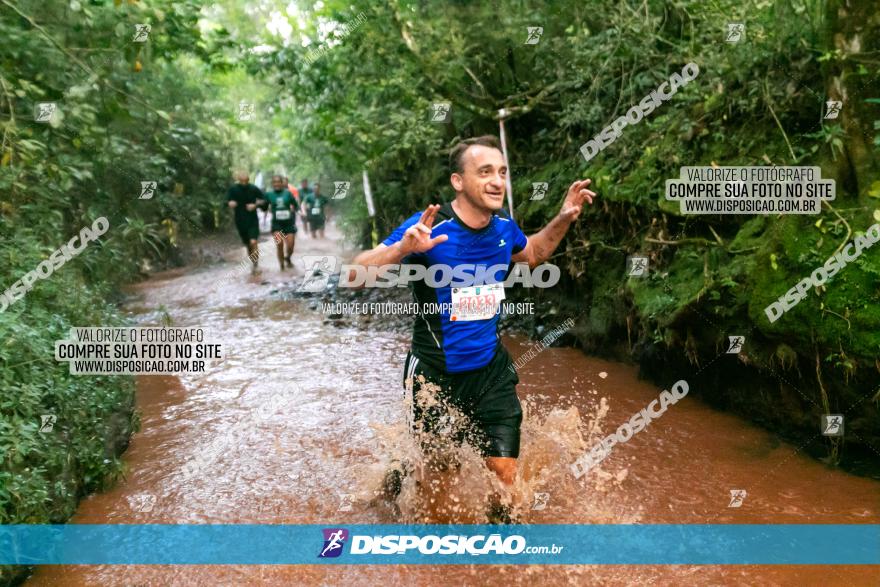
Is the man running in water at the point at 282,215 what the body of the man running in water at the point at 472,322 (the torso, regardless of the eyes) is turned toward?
no

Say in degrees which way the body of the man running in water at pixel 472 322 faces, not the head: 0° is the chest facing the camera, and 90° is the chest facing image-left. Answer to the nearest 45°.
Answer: approximately 315°

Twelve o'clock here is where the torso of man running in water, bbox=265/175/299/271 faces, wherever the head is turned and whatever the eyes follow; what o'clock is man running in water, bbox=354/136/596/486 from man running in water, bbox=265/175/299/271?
man running in water, bbox=354/136/596/486 is roughly at 12 o'clock from man running in water, bbox=265/175/299/271.

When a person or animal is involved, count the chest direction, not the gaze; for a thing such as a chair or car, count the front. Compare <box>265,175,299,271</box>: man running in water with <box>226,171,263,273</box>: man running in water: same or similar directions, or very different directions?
same or similar directions

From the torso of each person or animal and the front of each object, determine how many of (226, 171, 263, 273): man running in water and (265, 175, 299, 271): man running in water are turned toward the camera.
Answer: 2

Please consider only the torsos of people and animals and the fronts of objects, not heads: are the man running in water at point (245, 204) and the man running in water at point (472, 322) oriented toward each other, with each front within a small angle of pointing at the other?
no

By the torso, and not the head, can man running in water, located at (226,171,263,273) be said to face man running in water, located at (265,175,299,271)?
no

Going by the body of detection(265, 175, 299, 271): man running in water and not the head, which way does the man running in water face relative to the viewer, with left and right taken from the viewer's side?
facing the viewer

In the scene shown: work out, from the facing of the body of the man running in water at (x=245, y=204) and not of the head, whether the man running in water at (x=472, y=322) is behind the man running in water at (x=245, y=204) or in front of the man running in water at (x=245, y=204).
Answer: in front
